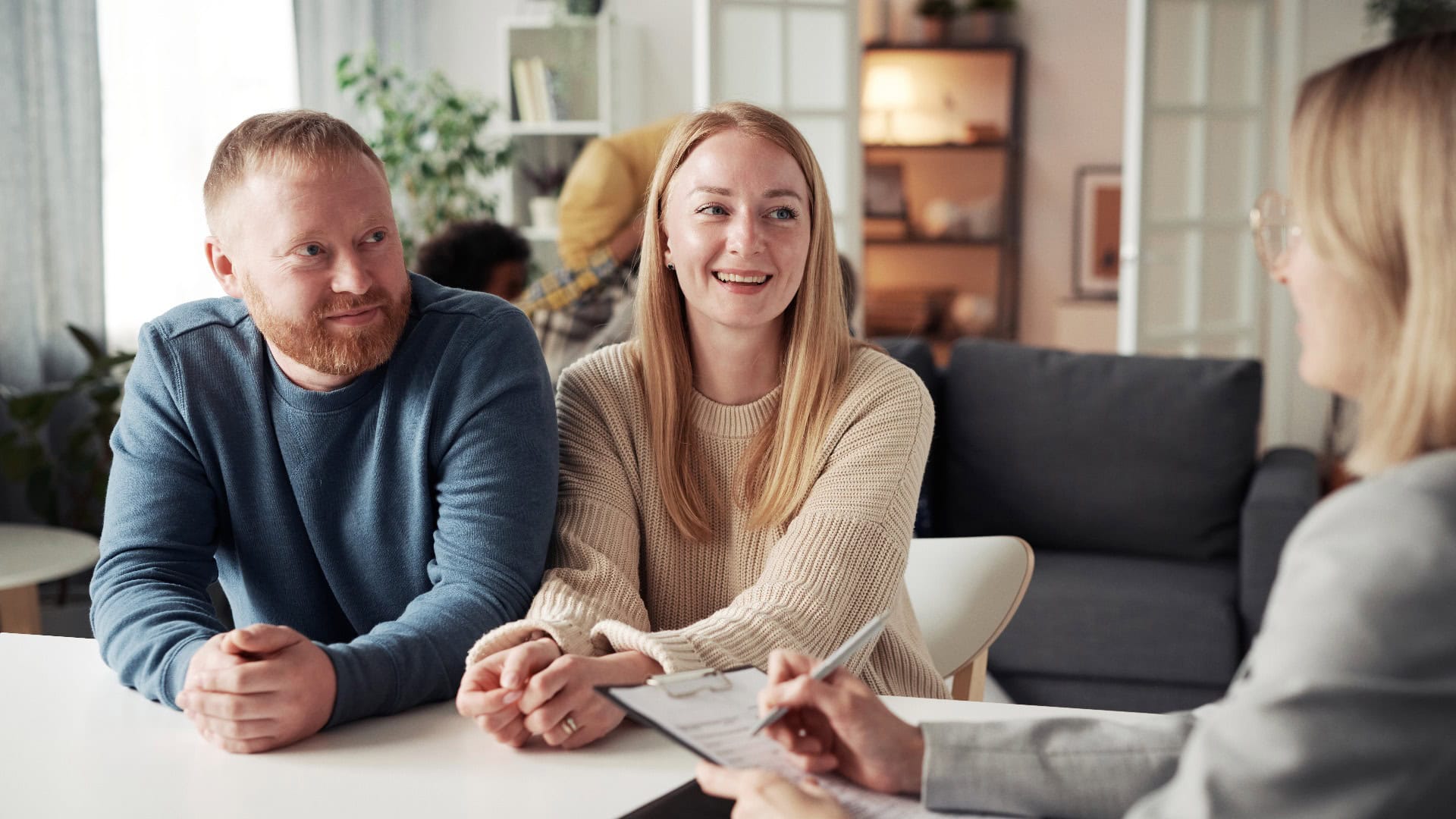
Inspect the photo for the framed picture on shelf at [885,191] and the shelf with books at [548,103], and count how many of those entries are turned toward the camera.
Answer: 2

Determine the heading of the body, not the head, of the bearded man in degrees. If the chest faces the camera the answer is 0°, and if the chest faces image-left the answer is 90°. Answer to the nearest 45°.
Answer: approximately 0°

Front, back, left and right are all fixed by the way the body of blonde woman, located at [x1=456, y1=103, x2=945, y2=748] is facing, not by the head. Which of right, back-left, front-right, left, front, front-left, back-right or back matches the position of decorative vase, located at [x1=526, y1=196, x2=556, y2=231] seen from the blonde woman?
back

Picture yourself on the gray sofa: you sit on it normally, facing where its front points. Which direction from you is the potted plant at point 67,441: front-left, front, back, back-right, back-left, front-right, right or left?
right

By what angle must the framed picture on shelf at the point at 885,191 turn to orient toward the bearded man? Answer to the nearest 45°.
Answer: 0° — it already faces them

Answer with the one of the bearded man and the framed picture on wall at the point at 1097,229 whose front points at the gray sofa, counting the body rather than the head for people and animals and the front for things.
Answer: the framed picture on wall

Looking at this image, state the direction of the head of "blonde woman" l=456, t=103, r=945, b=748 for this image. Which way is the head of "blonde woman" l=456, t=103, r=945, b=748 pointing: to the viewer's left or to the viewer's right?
to the viewer's right

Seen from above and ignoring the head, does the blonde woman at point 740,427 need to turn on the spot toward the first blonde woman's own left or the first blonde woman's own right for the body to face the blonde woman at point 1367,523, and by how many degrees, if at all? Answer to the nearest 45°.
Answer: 0° — they already face them

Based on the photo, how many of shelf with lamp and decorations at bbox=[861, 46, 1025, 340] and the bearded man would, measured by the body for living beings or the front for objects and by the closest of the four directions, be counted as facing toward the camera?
2

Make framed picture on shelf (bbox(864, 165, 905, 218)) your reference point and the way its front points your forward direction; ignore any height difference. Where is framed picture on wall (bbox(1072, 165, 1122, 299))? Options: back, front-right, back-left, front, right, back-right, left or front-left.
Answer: left
